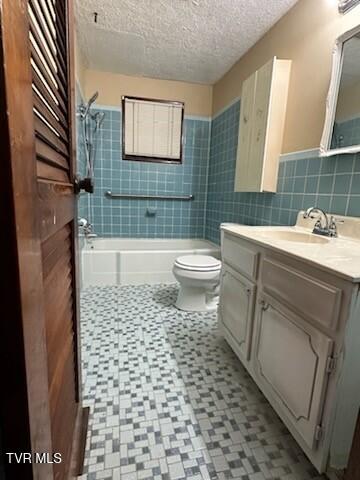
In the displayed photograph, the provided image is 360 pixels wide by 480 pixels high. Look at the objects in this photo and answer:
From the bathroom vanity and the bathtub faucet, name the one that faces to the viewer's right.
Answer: the bathtub faucet

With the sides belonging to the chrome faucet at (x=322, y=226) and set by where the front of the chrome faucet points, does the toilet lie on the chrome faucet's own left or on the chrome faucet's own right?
on the chrome faucet's own right

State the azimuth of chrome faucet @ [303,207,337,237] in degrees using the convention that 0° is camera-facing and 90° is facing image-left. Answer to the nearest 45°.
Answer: approximately 45°

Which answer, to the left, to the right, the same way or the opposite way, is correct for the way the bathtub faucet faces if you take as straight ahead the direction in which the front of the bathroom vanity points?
the opposite way

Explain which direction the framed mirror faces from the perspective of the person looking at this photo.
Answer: facing the viewer and to the left of the viewer

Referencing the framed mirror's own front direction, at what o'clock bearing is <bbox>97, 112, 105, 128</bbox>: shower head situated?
The shower head is roughly at 2 o'clock from the framed mirror.

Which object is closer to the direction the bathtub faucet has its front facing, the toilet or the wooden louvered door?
the toilet

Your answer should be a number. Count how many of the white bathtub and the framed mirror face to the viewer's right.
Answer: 0

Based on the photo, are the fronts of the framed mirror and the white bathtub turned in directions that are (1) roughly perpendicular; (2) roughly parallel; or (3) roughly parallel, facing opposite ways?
roughly perpendicular

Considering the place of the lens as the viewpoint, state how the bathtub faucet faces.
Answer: facing to the right of the viewer

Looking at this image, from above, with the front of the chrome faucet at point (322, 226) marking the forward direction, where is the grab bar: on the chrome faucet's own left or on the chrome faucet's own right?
on the chrome faucet's own right

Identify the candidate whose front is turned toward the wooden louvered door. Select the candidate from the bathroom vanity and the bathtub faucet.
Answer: the bathroom vanity

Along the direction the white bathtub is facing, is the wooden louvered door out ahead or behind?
ahead

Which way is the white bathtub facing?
toward the camera
